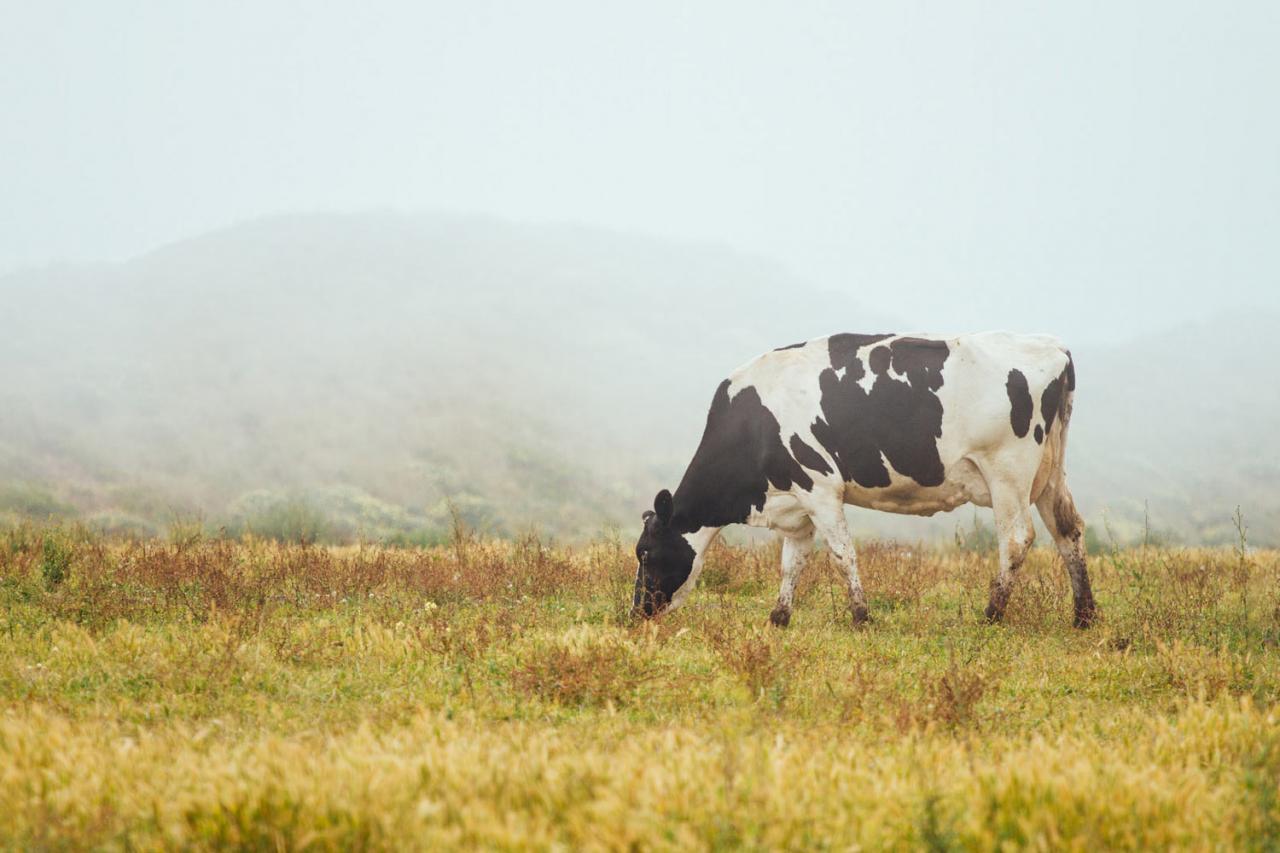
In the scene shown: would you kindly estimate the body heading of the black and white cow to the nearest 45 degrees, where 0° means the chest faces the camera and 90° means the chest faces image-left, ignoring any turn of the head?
approximately 90°
